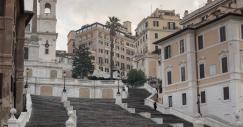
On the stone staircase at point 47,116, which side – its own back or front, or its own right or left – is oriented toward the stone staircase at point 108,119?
left

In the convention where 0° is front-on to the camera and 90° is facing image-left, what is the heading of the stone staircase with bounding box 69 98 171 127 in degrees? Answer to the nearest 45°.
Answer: approximately 0°

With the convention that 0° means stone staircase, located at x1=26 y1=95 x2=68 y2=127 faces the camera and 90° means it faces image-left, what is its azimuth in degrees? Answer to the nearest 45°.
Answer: approximately 0°

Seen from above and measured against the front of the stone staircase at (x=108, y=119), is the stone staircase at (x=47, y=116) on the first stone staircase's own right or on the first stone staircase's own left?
on the first stone staircase's own right

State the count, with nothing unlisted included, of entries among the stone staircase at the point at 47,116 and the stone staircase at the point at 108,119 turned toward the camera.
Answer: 2
